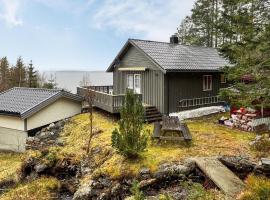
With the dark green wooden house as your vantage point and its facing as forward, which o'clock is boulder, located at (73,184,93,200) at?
The boulder is roughly at 11 o'clock from the dark green wooden house.

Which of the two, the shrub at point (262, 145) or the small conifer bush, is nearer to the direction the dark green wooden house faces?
the small conifer bush

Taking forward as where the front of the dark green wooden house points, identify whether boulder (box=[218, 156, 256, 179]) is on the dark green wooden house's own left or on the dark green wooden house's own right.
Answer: on the dark green wooden house's own left

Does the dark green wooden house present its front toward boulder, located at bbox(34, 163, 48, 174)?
yes

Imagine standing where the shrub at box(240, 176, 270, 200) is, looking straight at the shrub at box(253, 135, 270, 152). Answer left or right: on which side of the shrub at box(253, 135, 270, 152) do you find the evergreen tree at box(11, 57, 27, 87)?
left

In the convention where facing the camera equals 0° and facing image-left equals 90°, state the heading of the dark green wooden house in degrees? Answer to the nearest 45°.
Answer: approximately 45°

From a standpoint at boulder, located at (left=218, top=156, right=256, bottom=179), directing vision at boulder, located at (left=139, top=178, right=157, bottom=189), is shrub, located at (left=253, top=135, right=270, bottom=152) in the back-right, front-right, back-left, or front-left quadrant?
back-right

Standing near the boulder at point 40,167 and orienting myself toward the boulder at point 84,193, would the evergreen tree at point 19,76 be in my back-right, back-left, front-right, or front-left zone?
back-left

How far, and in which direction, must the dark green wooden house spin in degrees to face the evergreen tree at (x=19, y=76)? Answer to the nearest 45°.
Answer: approximately 90° to its right

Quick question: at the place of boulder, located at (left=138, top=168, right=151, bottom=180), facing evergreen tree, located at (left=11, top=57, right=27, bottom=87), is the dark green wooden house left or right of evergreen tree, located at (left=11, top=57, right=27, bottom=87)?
right

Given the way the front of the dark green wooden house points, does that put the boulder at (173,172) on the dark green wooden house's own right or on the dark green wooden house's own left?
on the dark green wooden house's own left

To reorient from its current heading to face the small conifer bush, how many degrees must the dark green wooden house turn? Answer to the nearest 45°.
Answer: approximately 45° to its left

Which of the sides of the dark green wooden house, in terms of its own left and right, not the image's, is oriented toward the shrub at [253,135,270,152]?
left

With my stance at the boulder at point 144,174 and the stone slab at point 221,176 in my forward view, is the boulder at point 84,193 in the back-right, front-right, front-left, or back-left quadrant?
back-right

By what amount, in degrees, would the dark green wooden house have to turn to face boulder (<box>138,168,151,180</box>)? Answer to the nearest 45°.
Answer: approximately 45° to its left

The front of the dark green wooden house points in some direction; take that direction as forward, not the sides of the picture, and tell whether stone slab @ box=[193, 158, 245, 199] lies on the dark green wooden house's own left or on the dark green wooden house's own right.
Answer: on the dark green wooden house's own left
